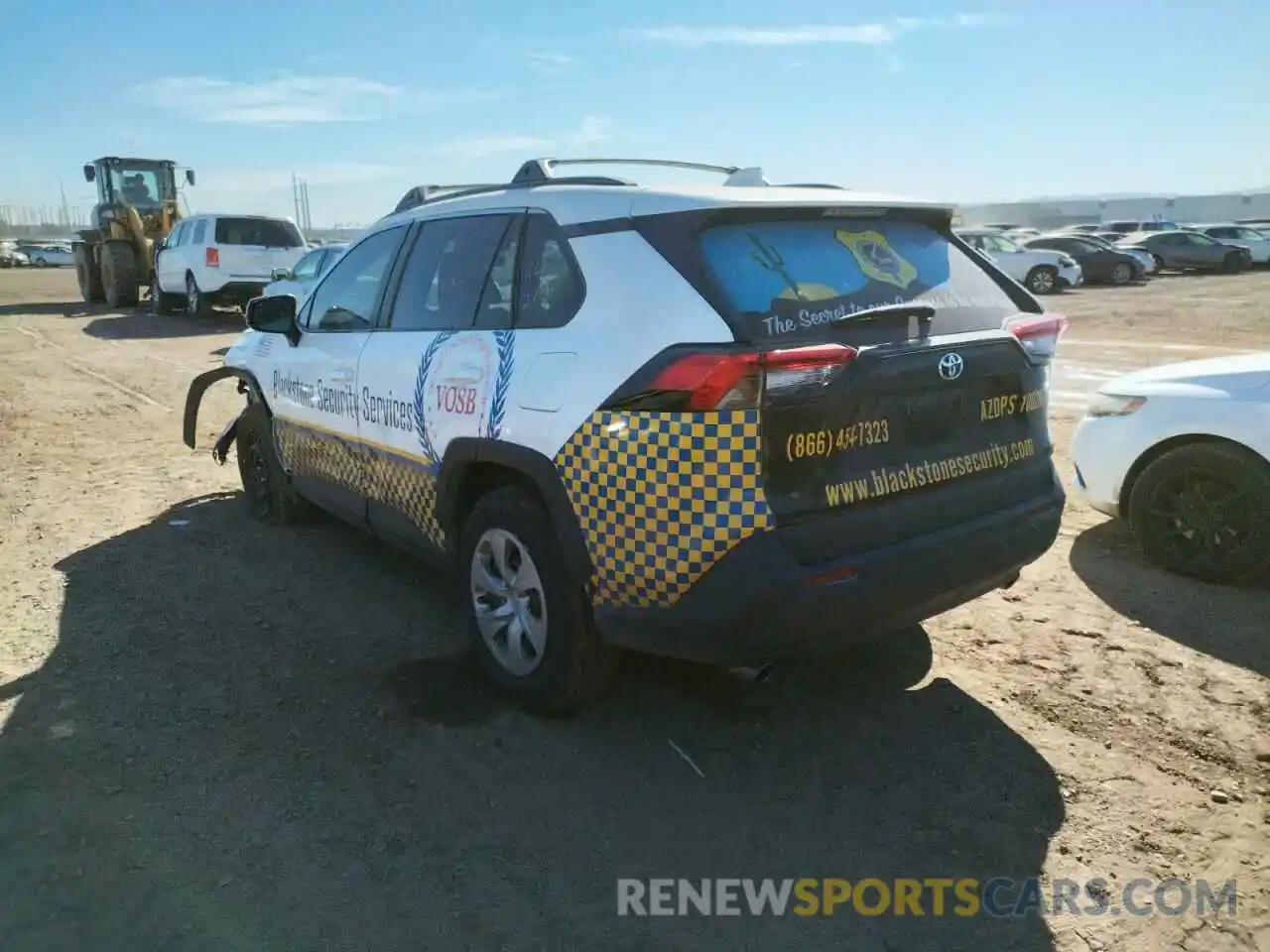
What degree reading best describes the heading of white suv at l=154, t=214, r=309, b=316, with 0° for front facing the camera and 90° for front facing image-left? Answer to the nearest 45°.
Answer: approximately 135°

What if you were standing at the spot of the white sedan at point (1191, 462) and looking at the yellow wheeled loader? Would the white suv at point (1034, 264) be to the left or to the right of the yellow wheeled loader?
right

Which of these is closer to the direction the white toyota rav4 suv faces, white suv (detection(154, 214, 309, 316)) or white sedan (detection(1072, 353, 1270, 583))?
the white suv

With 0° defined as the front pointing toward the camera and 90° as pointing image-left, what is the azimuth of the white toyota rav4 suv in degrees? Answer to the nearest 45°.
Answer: approximately 135°

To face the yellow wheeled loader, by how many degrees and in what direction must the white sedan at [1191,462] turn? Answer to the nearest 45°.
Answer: approximately 45° to its right

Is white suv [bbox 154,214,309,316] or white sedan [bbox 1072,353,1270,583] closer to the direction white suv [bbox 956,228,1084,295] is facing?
the white sedan

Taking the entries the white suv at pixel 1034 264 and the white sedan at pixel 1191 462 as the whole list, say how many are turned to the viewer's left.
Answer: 1

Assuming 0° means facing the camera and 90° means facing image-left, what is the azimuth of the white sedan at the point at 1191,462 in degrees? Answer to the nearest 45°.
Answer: approximately 90°

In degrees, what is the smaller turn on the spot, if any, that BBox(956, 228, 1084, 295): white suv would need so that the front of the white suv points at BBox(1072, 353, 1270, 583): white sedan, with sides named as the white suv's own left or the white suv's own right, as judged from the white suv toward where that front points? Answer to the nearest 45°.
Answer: approximately 45° to the white suv's own right
